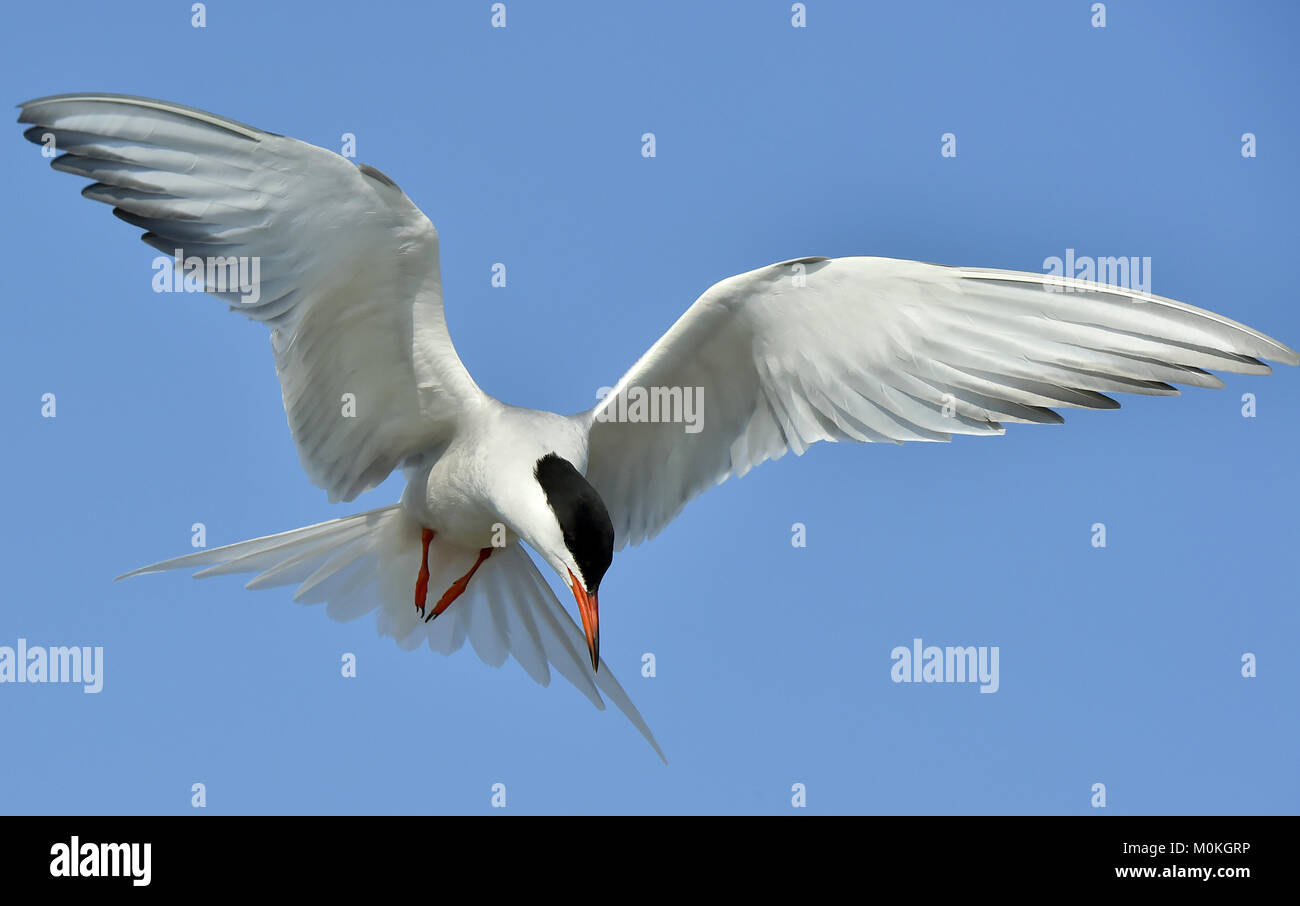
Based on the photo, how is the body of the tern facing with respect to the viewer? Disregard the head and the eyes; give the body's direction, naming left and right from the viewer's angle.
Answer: facing the viewer and to the right of the viewer
